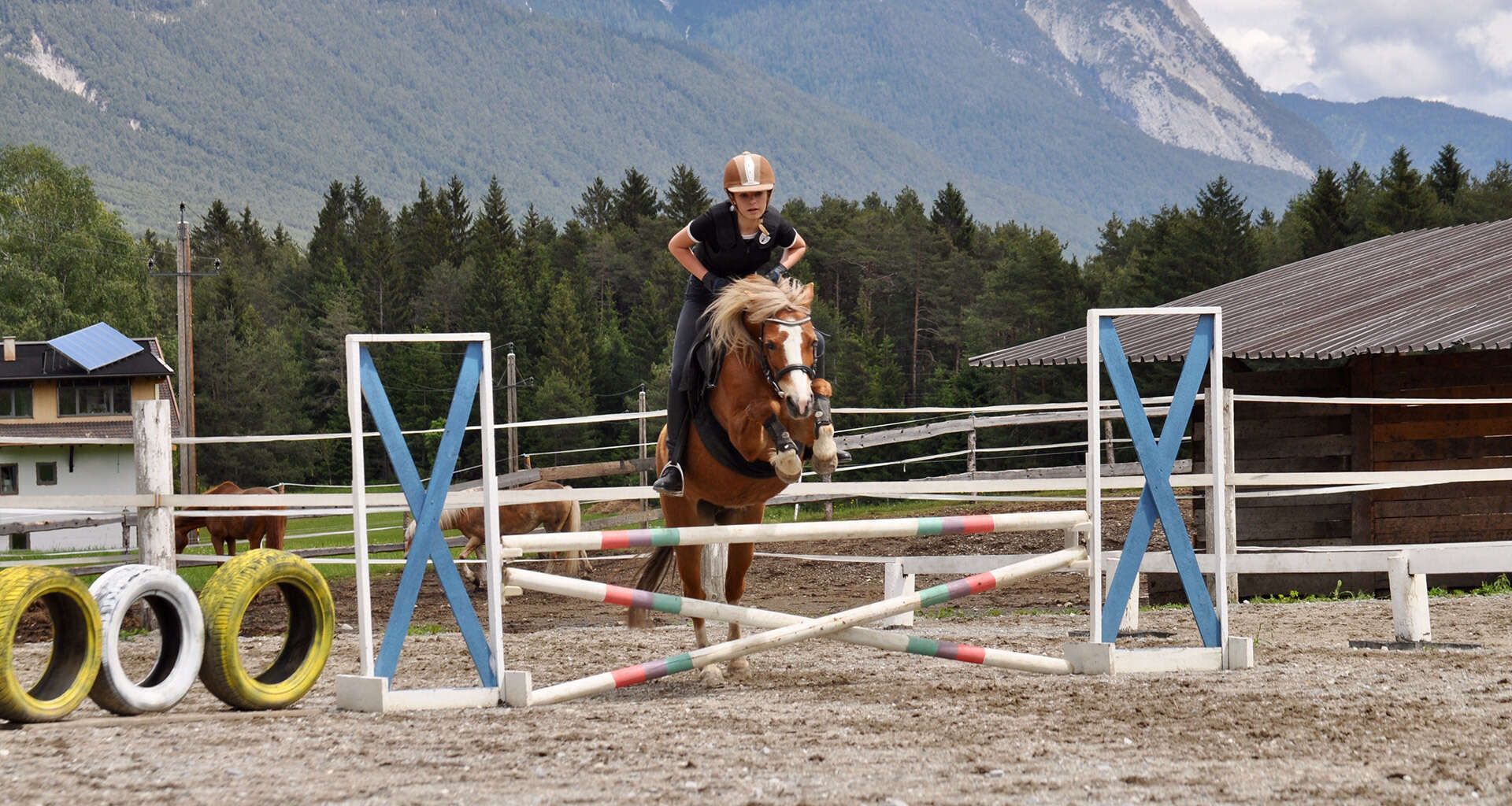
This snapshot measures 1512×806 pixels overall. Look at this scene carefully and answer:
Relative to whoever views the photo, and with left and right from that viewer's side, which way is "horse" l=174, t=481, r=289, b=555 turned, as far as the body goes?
facing to the left of the viewer

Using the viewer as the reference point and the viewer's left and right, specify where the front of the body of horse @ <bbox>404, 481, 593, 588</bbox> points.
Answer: facing to the left of the viewer

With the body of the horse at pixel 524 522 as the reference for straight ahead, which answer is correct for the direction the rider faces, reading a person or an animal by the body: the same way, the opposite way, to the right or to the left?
to the left

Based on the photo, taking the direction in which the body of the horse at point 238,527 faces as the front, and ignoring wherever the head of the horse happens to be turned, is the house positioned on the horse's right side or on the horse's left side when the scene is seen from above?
on the horse's right side

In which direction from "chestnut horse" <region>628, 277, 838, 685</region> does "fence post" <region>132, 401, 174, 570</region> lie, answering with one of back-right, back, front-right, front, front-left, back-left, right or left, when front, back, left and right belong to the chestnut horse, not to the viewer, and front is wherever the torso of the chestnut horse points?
back

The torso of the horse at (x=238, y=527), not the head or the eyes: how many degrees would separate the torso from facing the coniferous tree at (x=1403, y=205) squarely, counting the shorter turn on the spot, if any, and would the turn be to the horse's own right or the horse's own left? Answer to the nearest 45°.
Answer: approximately 135° to the horse's own right

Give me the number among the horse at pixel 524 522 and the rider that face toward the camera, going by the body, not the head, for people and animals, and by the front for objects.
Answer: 1

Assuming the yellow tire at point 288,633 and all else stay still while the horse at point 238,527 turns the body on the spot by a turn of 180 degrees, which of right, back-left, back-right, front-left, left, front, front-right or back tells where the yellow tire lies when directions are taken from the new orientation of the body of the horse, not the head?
right

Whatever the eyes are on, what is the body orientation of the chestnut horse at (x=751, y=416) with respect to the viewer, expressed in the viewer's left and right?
facing the viewer and to the right of the viewer

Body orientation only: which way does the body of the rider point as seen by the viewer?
toward the camera

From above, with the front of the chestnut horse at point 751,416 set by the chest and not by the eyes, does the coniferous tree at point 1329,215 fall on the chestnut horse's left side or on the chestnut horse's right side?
on the chestnut horse's left side

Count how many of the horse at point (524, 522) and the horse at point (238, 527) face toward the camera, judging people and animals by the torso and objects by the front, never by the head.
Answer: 0

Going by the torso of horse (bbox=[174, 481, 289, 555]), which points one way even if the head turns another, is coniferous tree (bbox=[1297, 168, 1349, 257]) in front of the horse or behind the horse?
behind
